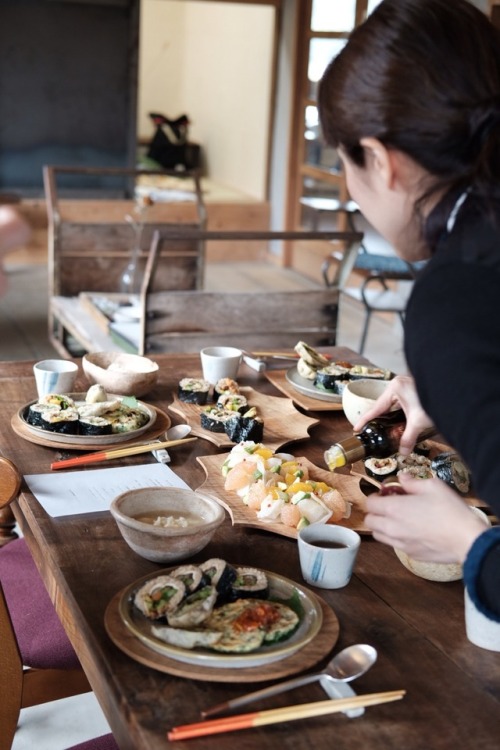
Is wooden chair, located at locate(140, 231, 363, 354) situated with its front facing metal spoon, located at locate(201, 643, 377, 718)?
yes

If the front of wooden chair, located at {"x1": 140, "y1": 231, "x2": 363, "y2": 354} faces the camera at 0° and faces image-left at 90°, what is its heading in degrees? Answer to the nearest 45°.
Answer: approximately 0°

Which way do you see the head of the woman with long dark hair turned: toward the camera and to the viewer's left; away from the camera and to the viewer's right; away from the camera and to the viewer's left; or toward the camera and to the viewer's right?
away from the camera and to the viewer's left

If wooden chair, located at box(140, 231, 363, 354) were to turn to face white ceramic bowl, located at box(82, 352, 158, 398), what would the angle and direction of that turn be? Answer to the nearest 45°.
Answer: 0° — it already faces it

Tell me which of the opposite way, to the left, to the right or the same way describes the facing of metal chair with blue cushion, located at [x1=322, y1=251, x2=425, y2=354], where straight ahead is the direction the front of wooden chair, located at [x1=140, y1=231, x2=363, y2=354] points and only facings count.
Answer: to the right

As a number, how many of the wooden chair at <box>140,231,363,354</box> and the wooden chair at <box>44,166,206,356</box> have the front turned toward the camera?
2

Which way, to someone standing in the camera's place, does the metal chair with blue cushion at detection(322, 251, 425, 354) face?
facing to the left of the viewer

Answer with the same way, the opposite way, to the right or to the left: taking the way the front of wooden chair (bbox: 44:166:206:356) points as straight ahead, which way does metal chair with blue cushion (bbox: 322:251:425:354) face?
to the right

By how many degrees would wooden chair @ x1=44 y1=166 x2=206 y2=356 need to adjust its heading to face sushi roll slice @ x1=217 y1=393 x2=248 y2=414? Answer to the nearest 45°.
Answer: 0° — it already faces it
